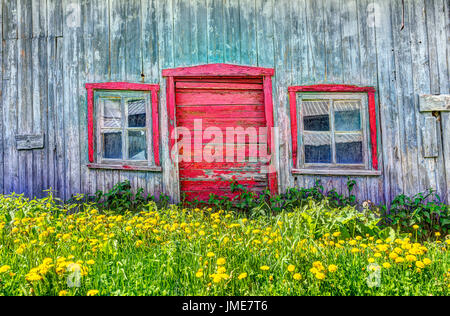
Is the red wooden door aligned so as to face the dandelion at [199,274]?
yes

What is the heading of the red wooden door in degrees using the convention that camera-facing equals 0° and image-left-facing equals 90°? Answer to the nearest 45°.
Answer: approximately 0°

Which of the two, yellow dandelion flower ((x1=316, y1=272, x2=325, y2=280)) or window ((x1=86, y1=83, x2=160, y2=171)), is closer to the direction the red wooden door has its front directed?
the yellow dandelion flower

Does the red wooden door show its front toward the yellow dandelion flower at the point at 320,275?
yes

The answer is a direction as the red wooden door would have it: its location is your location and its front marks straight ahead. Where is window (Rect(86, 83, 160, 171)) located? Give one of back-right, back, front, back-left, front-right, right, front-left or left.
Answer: right

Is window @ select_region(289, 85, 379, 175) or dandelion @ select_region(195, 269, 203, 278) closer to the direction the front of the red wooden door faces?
the dandelion

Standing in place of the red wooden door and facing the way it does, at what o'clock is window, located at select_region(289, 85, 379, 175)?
The window is roughly at 9 o'clock from the red wooden door.
